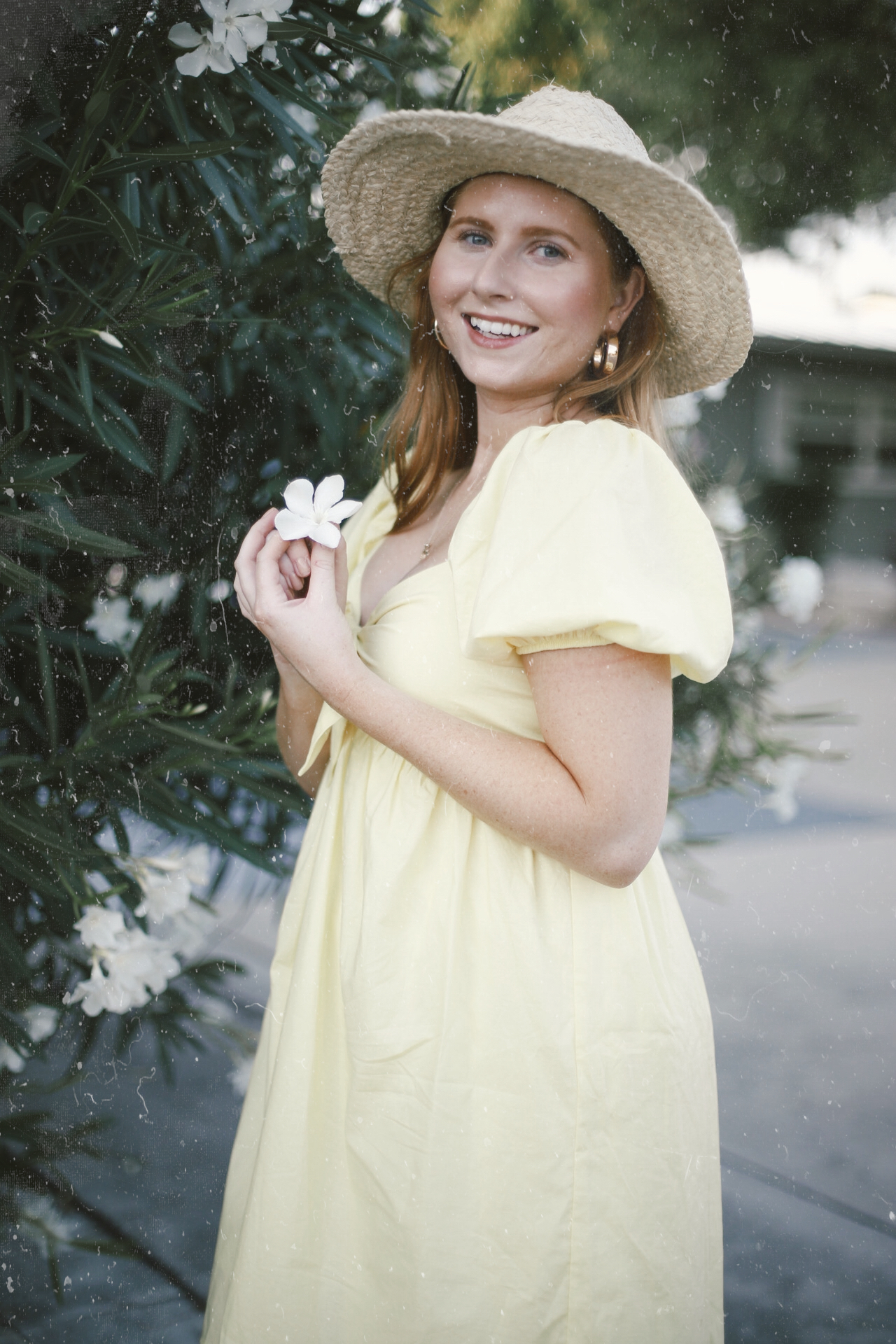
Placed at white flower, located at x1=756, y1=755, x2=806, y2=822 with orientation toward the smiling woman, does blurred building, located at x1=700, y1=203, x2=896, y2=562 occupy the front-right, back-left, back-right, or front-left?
back-right

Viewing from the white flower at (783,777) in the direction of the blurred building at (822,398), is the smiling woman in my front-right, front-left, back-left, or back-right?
back-left

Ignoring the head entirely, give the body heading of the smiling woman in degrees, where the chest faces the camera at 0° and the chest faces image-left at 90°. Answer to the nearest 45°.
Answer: approximately 45°

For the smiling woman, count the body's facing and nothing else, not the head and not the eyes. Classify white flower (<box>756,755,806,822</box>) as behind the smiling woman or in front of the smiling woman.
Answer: behind

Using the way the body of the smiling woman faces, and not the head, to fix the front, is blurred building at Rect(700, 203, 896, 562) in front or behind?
behind

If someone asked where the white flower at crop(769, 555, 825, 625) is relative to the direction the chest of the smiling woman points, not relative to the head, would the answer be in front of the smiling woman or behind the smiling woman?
behind
